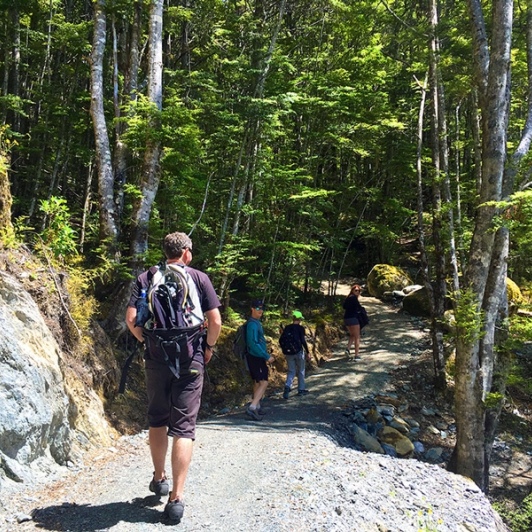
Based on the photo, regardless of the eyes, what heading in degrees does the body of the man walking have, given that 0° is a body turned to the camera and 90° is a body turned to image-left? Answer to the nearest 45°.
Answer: approximately 180°

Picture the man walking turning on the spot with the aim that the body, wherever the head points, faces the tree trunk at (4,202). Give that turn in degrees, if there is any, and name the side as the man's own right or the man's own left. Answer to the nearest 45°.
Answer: approximately 45° to the man's own left
